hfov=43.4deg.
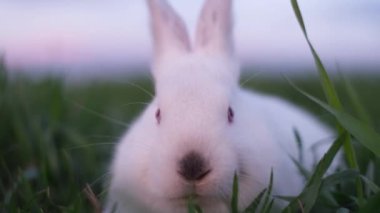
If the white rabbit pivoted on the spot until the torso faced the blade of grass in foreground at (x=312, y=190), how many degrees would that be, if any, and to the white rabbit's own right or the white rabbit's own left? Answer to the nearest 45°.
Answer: approximately 45° to the white rabbit's own left

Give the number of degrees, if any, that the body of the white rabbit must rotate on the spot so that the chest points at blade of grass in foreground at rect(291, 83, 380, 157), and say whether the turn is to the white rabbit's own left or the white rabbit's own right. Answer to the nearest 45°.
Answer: approximately 45° to the white rabbit's own left

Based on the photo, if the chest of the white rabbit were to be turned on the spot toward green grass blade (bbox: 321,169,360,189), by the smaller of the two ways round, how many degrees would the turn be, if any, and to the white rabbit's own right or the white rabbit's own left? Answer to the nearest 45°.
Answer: approximately 45° to the white rabbit's own left

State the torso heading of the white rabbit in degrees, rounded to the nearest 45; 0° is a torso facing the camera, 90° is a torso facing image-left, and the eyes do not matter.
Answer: approximately 0°

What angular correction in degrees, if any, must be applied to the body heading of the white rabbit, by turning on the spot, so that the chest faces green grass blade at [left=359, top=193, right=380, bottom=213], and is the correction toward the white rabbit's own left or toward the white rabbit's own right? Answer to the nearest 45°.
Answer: approximately 45° to the white rabbit's own left
